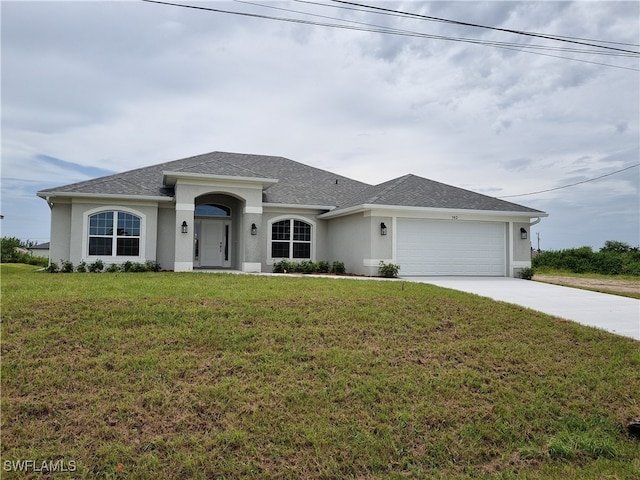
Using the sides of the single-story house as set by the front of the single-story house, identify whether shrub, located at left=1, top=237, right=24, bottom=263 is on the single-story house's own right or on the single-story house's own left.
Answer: on the single-story house's own right

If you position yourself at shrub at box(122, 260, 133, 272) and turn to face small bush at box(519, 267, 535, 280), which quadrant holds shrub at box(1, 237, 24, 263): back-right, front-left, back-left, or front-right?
back-left

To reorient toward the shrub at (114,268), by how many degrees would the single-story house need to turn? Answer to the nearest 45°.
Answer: approximately 90° to its right

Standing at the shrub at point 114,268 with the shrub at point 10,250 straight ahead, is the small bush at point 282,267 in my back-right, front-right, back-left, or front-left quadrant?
back-right

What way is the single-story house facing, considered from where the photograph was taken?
facing the viewer

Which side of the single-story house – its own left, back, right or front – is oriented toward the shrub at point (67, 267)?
right

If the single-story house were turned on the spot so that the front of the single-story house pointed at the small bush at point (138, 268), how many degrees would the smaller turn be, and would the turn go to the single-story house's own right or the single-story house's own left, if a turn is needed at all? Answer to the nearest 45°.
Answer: approximately 90° to the single-story house's own right

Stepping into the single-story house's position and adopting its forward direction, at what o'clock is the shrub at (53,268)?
The shrub is roughly at 3 o'clock from the single-story house.

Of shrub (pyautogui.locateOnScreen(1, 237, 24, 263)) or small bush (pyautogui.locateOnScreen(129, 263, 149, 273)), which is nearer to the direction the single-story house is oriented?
the small bush
